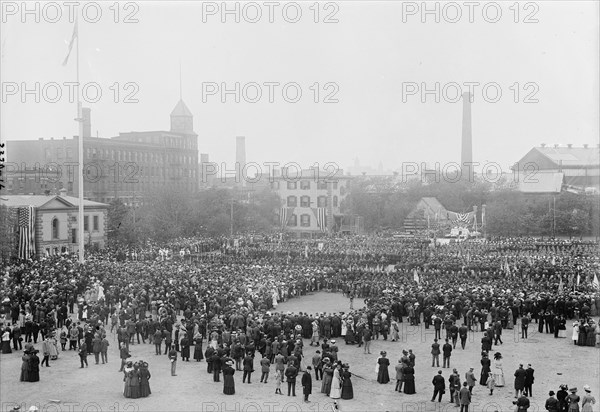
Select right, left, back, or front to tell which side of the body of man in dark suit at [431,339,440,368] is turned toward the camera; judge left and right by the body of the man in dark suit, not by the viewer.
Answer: back

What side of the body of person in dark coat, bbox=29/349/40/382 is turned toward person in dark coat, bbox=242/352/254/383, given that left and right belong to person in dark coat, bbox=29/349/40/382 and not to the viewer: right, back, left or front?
right

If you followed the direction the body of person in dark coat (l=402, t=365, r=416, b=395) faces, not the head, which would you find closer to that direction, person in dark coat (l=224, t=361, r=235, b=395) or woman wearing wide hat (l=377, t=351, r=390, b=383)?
the woman wearing wide hat

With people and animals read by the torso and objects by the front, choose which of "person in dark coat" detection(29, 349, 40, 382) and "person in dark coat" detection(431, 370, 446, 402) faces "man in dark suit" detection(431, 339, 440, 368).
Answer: "person in dark coat" detection(431, 370, 446, 402)

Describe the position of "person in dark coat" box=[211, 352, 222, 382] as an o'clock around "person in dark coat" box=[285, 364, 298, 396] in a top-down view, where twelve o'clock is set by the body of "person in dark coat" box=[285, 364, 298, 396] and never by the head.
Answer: "person in dark coat" box=[211, 352, 222, 382] is roughly at 10 o'clock from "person in dark coat" box=[285, 364, 298, 396].

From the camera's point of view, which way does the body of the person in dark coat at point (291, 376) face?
away from the camera

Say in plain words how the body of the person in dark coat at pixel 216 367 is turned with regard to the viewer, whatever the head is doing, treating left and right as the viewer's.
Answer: facing away from the viewer

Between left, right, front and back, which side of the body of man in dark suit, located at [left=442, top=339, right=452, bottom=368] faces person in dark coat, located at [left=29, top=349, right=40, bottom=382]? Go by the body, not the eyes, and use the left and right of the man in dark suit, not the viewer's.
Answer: left

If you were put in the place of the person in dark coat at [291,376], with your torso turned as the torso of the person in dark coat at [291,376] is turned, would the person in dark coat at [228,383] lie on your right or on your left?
on your left

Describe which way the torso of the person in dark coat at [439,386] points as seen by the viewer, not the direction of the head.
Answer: away from the camera

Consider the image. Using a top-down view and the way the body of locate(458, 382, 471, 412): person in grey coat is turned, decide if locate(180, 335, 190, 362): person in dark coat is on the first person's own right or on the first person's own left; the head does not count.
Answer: on the first person's own left
